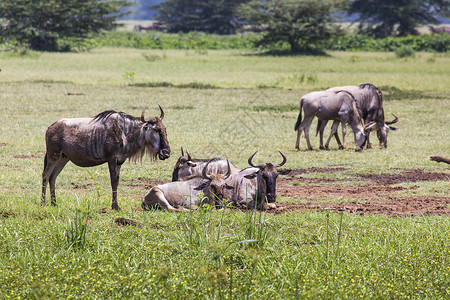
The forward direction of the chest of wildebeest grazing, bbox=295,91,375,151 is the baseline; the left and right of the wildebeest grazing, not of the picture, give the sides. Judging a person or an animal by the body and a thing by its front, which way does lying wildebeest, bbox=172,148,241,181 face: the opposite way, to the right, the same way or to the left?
the opposite way

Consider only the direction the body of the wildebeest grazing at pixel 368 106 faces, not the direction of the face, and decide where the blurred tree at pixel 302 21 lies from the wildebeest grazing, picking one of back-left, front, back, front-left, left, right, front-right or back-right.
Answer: left

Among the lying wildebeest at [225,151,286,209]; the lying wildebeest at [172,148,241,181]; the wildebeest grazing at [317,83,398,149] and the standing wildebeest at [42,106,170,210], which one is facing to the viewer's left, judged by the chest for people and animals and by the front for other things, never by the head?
the lying wildebeest at [172,148,241,181]

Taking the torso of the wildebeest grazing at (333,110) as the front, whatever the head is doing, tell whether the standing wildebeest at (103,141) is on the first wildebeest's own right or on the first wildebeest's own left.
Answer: on the first wildebeest's own right

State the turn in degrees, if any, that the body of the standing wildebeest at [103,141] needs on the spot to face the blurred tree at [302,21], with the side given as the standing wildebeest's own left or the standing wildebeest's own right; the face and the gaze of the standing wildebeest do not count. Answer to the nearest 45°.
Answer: approximately 90° to the standing wildebeest's own left

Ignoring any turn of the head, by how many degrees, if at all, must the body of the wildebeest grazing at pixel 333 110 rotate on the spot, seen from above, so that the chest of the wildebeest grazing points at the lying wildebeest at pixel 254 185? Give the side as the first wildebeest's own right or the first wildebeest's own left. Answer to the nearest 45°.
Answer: approximately 90° to the first wildebeest's own right

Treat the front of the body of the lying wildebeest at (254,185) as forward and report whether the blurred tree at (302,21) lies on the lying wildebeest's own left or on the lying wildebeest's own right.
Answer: on the lying wildebeest's own left

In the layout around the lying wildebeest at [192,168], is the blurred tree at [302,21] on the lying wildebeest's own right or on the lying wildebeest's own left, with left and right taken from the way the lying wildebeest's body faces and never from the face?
on the lying wildebeest's own right

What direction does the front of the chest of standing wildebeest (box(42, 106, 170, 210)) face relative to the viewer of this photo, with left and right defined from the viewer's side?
facing to the right of the viewer

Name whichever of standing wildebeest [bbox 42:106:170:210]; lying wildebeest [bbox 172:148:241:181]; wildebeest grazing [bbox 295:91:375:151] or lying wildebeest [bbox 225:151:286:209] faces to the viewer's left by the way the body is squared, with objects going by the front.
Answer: lying wildebeest [bbox 172:148:241:181]

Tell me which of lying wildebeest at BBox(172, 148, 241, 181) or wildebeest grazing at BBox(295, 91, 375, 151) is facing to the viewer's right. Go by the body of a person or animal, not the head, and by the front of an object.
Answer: the wildebeest grazing

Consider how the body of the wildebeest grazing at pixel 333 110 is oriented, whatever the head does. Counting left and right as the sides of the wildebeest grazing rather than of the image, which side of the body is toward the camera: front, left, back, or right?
right

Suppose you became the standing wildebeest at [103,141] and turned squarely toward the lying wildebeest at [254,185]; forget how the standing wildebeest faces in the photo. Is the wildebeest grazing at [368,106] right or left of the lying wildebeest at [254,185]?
left

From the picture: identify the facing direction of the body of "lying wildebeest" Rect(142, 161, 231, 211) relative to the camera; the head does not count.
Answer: to the viewer's right

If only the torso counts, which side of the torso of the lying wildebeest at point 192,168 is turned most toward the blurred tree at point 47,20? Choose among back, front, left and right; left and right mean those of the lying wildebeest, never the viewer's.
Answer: right

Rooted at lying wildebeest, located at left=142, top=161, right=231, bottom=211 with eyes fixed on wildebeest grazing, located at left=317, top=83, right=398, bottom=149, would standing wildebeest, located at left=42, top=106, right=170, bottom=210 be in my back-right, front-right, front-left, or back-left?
back-left

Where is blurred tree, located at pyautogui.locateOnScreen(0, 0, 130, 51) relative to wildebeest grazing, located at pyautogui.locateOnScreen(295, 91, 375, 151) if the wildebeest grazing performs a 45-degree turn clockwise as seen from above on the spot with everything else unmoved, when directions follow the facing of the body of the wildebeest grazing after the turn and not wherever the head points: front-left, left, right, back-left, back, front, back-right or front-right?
back

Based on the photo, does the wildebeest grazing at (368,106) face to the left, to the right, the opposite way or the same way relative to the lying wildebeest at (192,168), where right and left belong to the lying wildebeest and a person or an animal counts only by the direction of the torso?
the opposite way

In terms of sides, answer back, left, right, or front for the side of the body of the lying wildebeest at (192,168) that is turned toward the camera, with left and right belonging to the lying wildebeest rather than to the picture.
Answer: left

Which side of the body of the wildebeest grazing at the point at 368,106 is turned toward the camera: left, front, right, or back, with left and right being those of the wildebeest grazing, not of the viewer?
right
